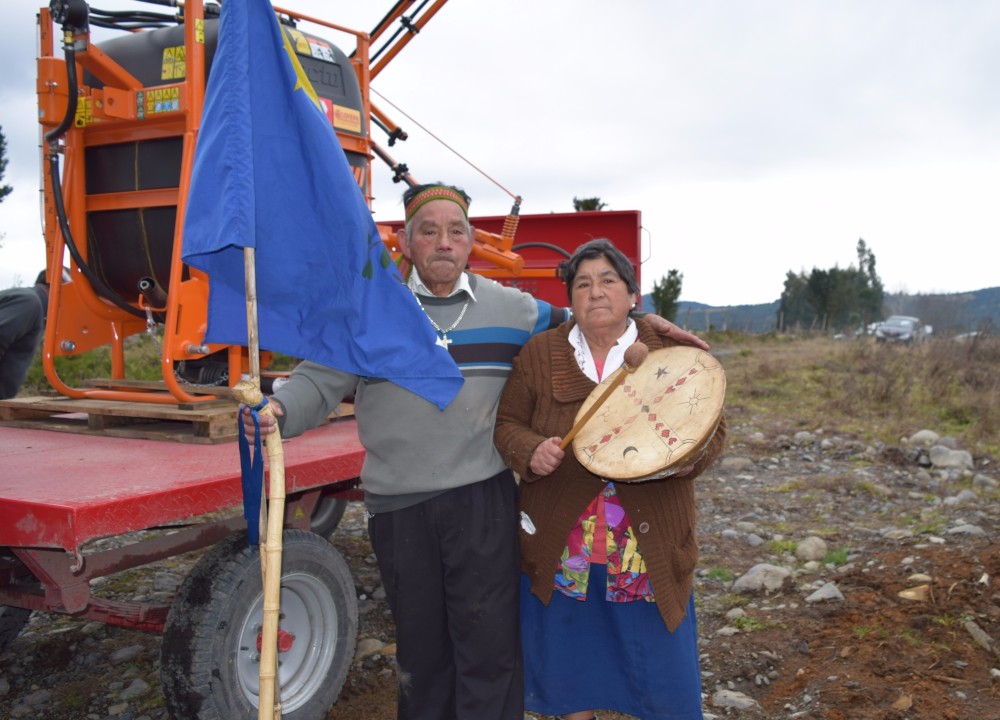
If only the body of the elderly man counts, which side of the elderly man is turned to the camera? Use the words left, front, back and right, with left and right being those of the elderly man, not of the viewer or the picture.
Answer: front

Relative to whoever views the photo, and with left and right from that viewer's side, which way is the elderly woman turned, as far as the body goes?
facing the viewer

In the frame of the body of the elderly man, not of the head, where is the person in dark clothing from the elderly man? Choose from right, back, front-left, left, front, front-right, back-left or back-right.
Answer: back-right

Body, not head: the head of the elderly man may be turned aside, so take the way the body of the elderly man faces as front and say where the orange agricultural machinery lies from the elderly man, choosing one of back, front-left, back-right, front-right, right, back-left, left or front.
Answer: back-right

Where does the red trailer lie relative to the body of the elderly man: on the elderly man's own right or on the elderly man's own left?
on the elderly man's own right

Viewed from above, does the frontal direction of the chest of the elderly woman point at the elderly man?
no

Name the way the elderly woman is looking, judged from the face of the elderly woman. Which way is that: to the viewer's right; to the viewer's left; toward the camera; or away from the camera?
toward the camera

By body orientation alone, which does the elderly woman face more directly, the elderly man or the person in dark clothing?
the elderly man

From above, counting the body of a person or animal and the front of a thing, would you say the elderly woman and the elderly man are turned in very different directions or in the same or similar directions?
same or similar directions

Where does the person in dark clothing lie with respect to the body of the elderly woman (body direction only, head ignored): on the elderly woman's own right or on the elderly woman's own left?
on the elderly woman's own right

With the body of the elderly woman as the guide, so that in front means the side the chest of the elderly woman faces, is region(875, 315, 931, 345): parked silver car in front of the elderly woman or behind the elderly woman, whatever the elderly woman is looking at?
behind

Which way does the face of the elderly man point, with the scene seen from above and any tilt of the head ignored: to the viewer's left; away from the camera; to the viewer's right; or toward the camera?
toward the camera

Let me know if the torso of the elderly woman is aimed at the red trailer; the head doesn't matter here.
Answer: no

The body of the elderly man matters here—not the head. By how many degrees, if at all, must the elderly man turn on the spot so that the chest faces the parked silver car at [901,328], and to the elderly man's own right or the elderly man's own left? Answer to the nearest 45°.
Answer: approximately 135° to the elderly man's own left
